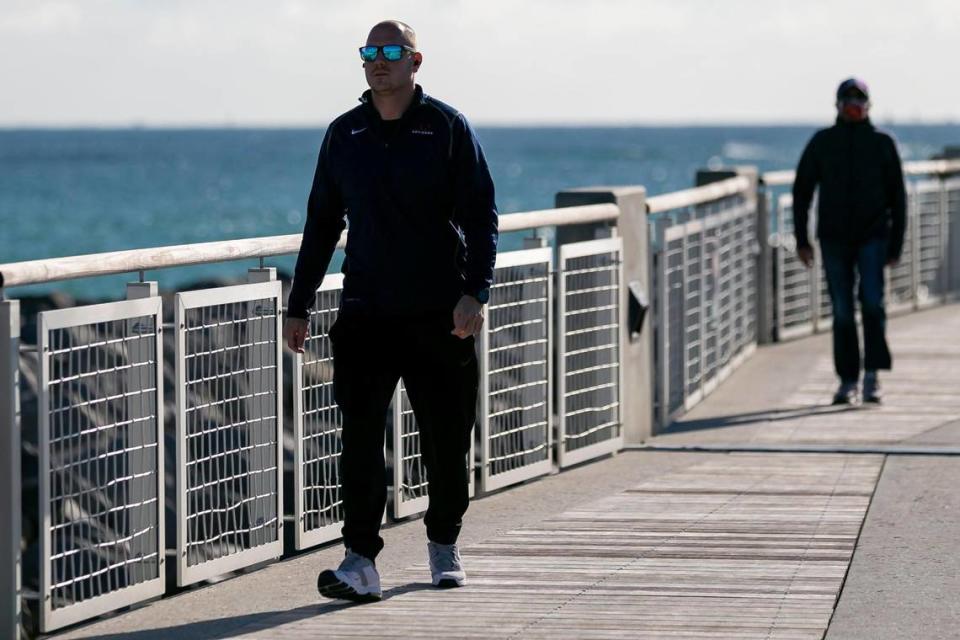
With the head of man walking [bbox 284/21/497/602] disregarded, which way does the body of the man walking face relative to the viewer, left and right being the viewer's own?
facing the viewer and to the left of the viewer

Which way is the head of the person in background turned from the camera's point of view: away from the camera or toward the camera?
toward the camera

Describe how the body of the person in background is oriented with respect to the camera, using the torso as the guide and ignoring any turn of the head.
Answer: toward the camera

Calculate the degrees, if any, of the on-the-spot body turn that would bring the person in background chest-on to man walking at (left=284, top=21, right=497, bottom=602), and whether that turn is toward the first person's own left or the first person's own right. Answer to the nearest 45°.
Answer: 0° — they already face them

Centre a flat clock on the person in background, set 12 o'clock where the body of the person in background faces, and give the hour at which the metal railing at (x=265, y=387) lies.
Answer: The metal railing is roughly at 1 o'clock from the person in background.

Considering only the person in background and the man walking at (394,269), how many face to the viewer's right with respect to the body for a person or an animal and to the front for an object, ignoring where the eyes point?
0

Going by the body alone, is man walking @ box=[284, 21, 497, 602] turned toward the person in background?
no

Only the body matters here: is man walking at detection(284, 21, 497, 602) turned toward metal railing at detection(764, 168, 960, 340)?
no

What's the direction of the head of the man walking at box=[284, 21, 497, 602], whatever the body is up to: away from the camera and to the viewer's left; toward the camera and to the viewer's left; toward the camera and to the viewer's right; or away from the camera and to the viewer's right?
toward the camera and to the viewer's left

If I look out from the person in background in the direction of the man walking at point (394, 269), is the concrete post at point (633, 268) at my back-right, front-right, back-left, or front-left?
front-right

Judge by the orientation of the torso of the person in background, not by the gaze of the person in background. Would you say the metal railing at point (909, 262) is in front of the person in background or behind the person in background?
behind
